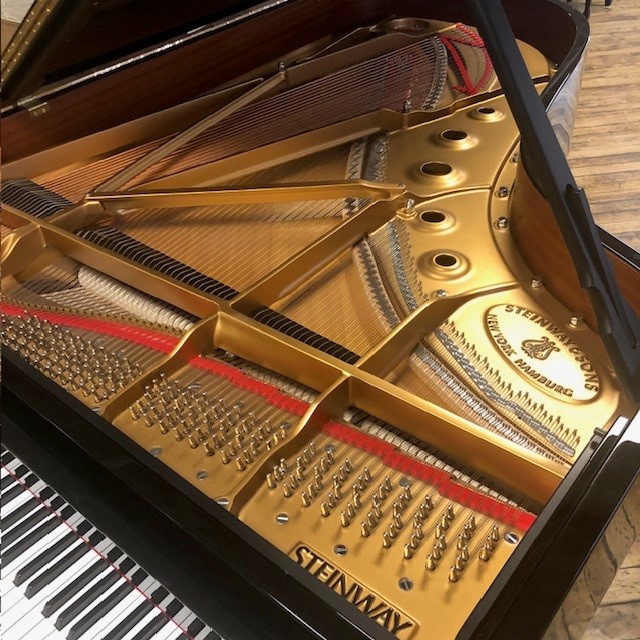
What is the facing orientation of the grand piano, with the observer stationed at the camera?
facing the viewer and to the left of the viewer
